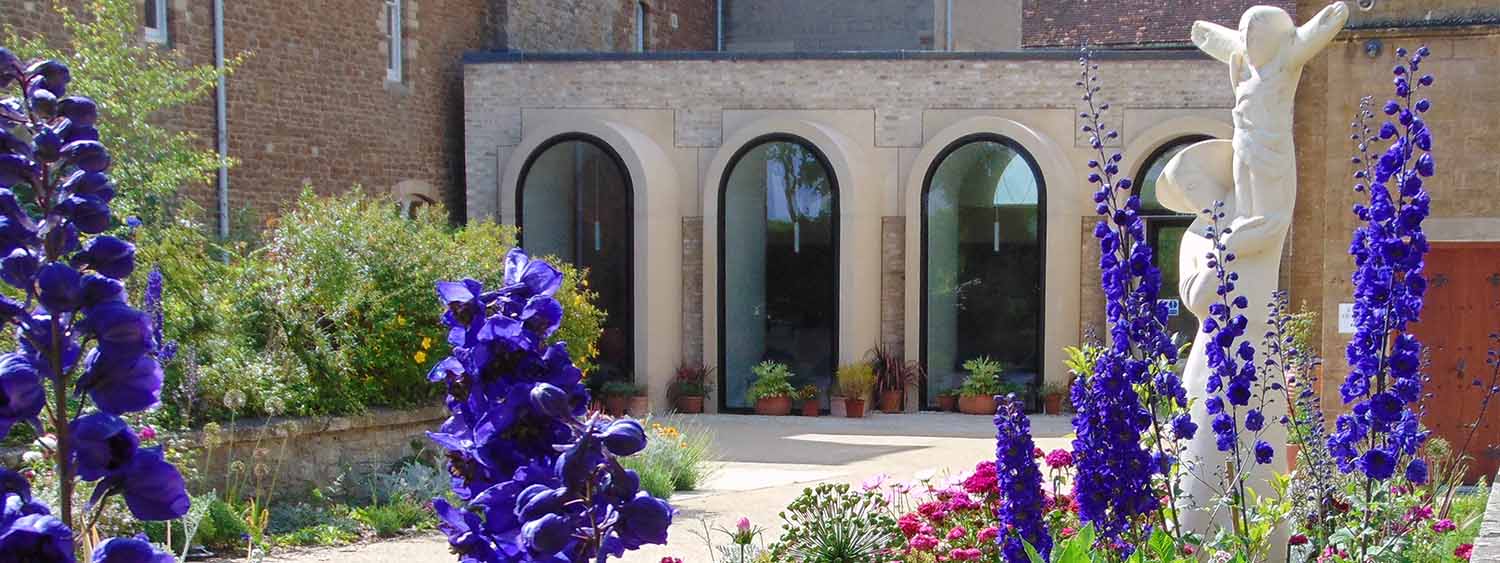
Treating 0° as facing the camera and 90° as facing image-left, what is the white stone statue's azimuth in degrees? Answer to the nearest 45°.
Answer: approximately 45°
